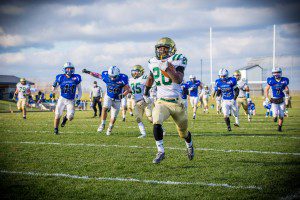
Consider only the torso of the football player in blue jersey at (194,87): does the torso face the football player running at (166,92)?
yes

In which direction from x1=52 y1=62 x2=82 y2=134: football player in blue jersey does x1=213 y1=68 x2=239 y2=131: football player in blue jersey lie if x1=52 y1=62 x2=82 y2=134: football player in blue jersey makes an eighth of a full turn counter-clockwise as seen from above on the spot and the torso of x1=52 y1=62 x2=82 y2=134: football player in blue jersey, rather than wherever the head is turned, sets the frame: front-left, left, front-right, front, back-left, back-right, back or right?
front-left
